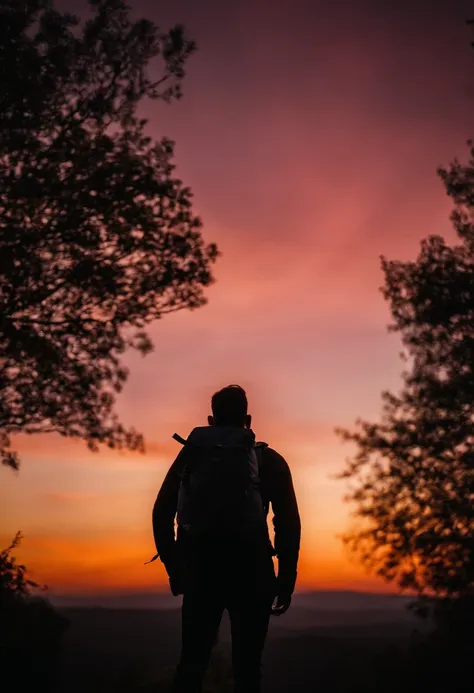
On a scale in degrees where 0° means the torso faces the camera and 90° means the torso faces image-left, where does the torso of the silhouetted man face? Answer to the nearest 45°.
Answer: approximately 180°

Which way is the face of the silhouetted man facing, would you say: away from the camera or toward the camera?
away from the camera
